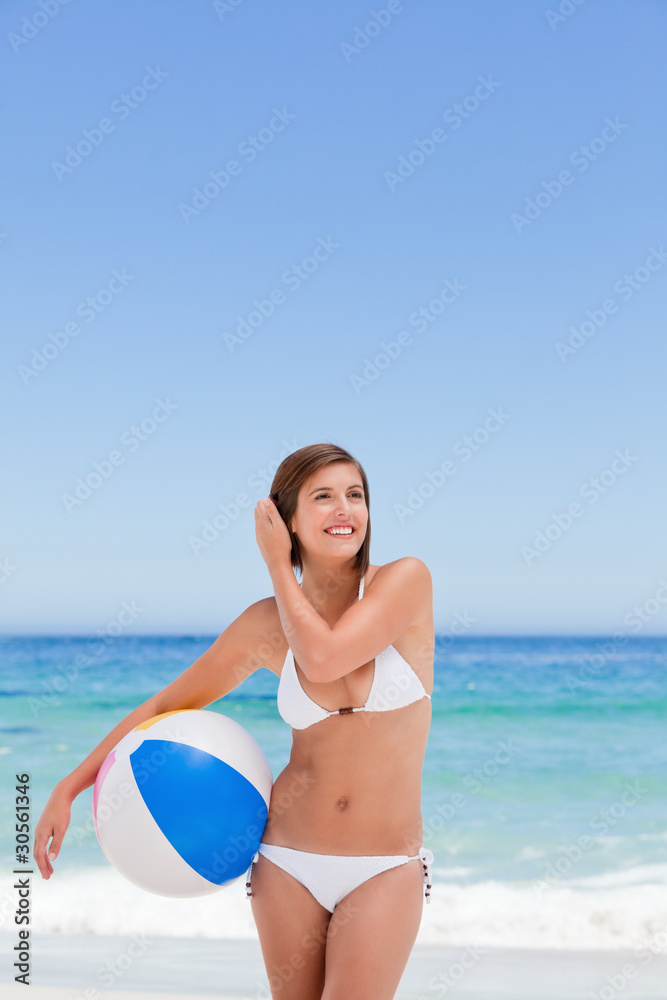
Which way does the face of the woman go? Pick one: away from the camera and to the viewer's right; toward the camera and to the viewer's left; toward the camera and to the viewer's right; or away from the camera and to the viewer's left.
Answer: toward the camera and to the viewer's right

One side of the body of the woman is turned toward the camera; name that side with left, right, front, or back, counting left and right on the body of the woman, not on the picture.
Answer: front
